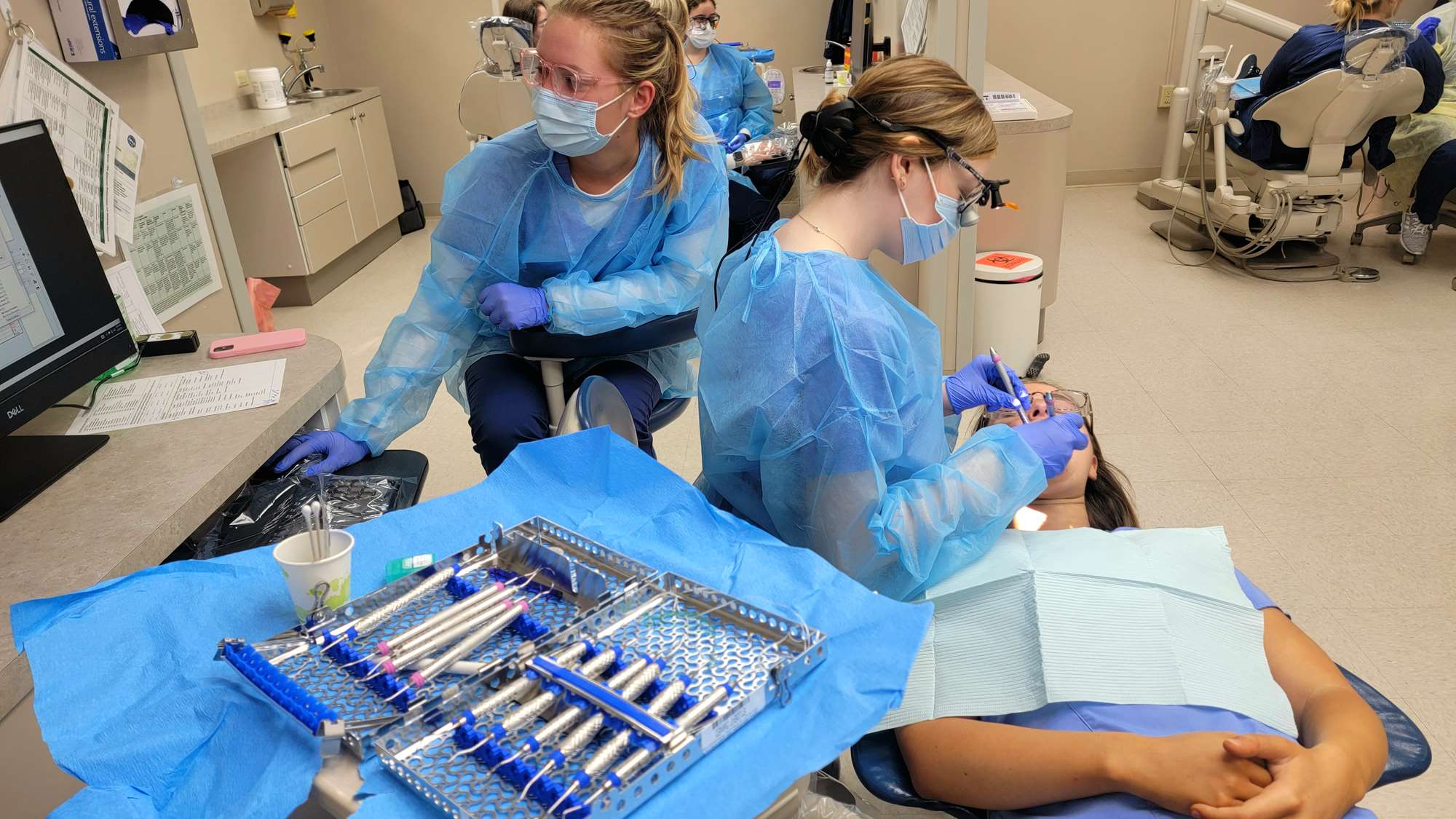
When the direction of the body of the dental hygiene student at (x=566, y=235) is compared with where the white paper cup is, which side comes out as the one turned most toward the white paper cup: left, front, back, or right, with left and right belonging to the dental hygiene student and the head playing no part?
front

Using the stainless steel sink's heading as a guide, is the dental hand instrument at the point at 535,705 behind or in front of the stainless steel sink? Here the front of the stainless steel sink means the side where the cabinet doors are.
in front

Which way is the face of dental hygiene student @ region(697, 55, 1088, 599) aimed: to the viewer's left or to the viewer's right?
to the viewer's right

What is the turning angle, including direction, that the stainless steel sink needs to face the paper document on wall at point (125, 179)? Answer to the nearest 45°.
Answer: approximately 45° to its right

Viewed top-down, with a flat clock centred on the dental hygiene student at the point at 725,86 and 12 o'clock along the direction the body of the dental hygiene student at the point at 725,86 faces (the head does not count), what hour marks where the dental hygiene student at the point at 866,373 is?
the dental hygiene student at the point at 866,373 is roughly at 12 o'clock from the dental hygiene student at the point at 725,86.

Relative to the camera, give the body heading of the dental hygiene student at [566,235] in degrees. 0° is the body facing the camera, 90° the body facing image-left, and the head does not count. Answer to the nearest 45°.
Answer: approximately 0°

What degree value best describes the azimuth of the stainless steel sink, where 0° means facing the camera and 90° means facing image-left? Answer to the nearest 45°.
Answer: approximately 315°

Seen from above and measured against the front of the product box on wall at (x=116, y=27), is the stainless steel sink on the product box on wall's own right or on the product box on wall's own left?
on the product box on wall's own left

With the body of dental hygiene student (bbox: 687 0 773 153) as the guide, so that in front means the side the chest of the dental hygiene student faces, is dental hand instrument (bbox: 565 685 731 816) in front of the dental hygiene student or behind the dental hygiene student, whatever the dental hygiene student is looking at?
in front
